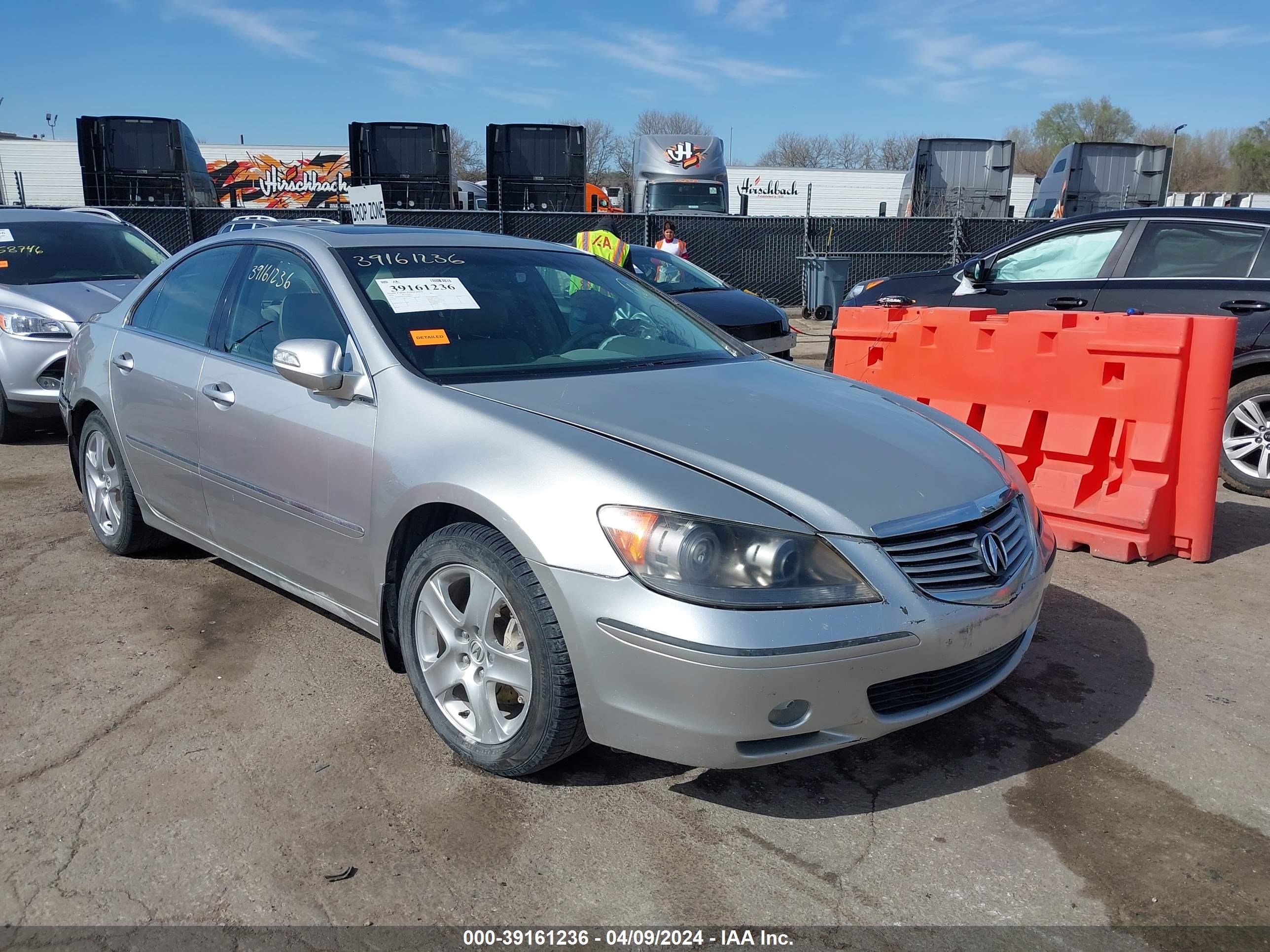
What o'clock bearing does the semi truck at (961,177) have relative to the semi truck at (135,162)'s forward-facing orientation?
the semi truck at (961,177) is roughly at 2 o'clock from the semi truck at (135,162).

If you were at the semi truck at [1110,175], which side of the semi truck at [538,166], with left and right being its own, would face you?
right

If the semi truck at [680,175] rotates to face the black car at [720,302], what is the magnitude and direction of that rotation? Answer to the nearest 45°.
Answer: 0° — it already faces it

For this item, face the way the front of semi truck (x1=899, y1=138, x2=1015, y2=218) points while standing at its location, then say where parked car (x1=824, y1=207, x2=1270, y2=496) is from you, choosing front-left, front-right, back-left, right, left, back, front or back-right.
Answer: back

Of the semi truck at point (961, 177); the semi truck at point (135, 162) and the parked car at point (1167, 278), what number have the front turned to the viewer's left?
1

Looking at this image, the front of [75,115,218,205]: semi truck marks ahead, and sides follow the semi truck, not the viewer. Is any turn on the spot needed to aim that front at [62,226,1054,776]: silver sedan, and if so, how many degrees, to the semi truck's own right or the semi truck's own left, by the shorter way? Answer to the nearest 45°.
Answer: approximately 135° to the semi truck's own right

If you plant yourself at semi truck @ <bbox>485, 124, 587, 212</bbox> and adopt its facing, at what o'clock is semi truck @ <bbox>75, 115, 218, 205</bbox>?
semi truck @ <bbox>75, 115, 218, 205</bbox> is roughly at 9 o'clock from semi truck @ <bbox>485, 124, 587, 212</bbox>.

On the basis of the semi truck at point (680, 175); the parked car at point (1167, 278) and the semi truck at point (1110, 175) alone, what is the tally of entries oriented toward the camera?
1

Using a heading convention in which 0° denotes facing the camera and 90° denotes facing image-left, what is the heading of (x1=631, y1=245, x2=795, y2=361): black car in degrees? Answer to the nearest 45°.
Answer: approximately 315°

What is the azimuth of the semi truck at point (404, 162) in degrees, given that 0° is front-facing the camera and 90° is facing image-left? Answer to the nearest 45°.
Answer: approximately 180°

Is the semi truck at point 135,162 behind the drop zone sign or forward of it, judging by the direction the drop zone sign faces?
behind

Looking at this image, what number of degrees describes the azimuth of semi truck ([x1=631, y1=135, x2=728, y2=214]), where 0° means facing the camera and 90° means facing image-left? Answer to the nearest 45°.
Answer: approximately 0°

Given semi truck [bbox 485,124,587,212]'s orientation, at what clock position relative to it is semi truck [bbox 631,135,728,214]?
semi truck [bbox 631,135,728,214] is roughly at 2 o'clock from semi truck [bbox 485,124,587,212].

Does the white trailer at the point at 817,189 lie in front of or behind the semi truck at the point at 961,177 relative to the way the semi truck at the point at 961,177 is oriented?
in front

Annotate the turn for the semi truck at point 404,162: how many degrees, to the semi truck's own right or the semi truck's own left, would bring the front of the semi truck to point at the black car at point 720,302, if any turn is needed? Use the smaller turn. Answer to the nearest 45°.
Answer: approximately 180°

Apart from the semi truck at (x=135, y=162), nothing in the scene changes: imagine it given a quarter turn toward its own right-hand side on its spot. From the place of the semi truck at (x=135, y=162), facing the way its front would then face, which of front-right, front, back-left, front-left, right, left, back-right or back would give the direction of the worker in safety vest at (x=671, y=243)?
front

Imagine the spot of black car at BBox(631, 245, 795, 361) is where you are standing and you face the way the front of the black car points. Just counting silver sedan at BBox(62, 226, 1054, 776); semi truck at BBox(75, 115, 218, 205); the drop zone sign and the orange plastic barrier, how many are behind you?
2

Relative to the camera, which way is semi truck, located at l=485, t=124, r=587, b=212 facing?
away from the camera
